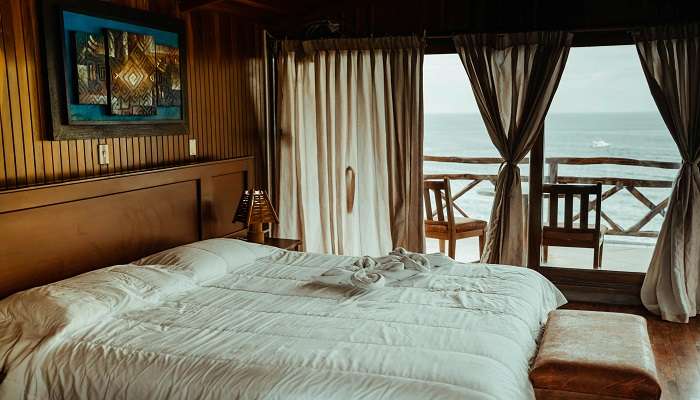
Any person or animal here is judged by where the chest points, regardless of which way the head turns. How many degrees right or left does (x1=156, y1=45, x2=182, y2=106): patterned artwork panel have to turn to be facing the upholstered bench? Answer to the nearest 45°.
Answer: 0° — it already faces it

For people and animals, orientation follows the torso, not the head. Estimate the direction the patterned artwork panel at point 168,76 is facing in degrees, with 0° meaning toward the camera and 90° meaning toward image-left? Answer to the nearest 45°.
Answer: approximately 315°

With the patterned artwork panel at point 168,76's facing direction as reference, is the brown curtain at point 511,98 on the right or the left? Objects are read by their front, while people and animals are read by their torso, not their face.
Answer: on its left

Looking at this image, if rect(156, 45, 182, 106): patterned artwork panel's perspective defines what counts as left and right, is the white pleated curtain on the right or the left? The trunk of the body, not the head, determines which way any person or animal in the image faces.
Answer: on its left
